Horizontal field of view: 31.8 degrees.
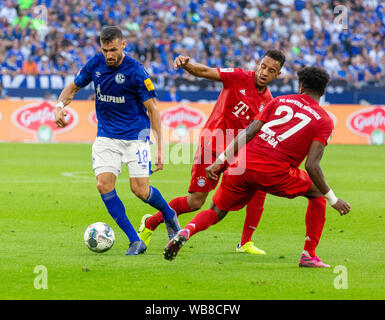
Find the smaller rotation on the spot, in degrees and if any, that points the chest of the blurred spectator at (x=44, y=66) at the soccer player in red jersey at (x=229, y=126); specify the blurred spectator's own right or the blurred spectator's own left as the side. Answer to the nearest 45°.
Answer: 0° — they already face them

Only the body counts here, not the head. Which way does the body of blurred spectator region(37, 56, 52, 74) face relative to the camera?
toward the camera

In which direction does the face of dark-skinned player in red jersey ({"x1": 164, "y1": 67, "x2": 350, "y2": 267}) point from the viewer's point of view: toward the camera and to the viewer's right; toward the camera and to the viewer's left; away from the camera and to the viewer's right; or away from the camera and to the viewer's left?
away from the camera and to the viewer's left

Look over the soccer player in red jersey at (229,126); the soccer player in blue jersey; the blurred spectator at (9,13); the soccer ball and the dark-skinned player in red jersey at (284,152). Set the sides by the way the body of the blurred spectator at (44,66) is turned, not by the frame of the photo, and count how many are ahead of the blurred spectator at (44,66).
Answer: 4

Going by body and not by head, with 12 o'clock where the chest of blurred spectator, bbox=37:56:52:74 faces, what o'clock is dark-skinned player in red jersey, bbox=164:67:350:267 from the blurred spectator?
The dark-skinned player in red jersey is roughly at 12 o'clock from the blurred spectator.

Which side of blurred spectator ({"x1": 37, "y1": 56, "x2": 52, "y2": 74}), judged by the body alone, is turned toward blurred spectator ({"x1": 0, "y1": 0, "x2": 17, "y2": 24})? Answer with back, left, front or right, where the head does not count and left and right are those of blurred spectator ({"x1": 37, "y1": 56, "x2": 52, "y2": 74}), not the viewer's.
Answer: back

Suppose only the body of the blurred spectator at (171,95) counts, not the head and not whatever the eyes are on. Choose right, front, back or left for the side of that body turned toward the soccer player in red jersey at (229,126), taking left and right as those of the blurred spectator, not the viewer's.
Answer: front

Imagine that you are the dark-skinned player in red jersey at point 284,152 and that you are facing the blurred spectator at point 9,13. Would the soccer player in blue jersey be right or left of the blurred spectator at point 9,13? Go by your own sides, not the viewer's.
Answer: left

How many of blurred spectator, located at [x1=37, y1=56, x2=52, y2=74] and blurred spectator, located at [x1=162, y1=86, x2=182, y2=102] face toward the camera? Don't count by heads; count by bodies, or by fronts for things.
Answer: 2

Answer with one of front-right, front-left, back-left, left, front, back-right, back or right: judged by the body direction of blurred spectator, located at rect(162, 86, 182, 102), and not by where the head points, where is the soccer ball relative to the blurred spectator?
front

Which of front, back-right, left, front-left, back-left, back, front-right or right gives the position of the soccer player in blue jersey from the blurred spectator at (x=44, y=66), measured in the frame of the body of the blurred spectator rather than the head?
front

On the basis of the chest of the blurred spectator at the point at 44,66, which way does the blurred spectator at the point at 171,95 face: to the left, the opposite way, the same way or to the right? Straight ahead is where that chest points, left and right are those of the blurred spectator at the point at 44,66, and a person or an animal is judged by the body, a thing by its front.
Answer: the same way

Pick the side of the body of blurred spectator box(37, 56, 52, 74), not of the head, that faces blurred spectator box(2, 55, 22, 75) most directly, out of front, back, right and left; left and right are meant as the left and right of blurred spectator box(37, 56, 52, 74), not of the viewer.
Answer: right

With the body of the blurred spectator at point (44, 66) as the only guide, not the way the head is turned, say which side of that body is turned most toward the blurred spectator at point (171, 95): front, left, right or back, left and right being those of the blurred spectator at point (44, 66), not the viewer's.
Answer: left

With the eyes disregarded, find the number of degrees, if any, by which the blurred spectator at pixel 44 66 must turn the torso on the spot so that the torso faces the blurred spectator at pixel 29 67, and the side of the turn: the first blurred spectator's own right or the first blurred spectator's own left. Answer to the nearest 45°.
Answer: approximately 90° to the first blurred spectator's own right

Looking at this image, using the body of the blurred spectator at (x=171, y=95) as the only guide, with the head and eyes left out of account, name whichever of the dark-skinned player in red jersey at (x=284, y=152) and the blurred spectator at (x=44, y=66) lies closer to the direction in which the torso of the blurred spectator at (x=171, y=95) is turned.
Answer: the dark-skinned player in red jersey

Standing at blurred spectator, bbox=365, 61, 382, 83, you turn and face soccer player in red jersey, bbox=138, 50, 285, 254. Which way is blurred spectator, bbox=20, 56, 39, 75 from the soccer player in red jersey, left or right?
right

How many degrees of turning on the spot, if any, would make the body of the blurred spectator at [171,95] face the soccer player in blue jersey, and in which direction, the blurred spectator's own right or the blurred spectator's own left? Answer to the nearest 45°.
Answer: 0° — they already face them
